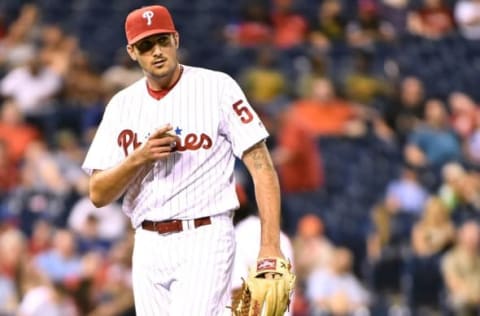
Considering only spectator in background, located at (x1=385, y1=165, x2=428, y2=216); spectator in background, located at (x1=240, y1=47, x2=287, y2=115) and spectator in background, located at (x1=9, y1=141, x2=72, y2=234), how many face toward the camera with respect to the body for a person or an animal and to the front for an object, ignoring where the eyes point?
3

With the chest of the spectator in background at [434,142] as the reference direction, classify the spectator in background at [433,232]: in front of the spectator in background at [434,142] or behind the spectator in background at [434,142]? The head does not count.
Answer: in front

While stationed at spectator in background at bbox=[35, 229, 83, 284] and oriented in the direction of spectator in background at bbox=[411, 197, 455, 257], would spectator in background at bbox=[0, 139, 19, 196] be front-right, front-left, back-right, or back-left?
back-left

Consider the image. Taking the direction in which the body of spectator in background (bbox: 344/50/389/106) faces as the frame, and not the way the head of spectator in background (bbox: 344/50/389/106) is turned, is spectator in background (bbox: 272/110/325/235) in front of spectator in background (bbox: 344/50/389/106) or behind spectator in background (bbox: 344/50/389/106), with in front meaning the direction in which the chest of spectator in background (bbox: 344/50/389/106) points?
in front

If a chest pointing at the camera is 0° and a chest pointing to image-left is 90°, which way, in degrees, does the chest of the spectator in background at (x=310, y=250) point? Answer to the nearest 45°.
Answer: approximately 0°

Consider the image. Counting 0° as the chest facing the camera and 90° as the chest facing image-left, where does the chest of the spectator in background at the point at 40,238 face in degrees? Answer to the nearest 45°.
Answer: approximately 0°

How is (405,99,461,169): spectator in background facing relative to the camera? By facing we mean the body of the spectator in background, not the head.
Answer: toward the camera

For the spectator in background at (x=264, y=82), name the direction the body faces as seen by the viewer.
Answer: toward the camera

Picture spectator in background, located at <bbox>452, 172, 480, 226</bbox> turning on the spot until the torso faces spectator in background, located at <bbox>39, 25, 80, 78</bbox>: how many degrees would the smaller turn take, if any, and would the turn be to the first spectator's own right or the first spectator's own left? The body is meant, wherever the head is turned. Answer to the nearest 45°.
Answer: approximately 90° to the first spectator's own right

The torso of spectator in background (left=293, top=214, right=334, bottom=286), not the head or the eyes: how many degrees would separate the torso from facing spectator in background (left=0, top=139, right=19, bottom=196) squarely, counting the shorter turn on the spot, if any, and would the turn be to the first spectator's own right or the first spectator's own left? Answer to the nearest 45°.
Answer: approximately 90° to the first spectator's own right

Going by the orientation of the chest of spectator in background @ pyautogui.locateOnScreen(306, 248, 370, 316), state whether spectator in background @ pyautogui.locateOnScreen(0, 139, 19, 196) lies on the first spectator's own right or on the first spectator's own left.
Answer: on the first spectator's own right
